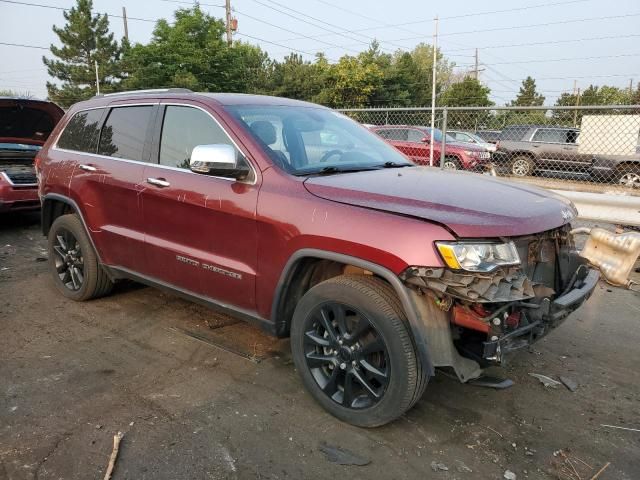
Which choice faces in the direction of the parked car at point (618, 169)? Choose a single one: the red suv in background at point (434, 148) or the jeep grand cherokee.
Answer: the red suv in background

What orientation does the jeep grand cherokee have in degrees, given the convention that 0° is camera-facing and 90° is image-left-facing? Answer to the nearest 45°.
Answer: approximately 315°

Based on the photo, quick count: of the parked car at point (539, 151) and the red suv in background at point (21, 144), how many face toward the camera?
1

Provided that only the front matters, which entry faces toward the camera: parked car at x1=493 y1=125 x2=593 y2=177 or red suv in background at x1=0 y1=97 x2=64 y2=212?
the red suv in background

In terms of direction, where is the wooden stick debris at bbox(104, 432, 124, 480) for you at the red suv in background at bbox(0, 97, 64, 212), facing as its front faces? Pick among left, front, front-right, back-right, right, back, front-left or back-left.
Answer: front

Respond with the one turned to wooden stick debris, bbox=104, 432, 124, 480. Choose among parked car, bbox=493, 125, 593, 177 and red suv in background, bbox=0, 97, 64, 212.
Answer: the red suv in background

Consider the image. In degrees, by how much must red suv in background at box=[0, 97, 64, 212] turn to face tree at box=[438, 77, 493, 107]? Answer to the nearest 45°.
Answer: approximately 135° to its left

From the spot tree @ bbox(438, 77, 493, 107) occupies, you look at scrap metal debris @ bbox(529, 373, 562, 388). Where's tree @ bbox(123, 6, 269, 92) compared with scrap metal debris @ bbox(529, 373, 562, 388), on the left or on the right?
right

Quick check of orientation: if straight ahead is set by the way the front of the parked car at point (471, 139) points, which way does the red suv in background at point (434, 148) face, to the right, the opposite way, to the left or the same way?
the same way

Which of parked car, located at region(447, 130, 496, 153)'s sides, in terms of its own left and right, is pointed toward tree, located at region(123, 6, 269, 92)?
back

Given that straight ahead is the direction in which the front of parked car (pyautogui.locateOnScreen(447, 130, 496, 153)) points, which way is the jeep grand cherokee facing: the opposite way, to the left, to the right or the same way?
the same way

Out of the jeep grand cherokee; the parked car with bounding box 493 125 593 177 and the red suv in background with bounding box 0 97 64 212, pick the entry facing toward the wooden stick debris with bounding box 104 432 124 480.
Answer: the red suv in background

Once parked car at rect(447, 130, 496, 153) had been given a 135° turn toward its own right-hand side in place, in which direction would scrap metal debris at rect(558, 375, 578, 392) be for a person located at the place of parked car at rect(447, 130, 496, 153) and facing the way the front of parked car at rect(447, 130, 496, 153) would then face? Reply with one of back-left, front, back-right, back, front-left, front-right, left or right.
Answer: left

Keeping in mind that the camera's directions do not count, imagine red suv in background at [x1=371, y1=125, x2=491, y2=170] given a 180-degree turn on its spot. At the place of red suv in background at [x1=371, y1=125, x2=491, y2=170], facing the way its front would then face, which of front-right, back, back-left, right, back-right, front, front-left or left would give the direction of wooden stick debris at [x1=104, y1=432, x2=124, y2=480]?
back-left

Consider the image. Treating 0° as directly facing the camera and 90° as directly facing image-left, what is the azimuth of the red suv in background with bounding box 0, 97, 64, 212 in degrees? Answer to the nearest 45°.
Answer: approximately 0°
